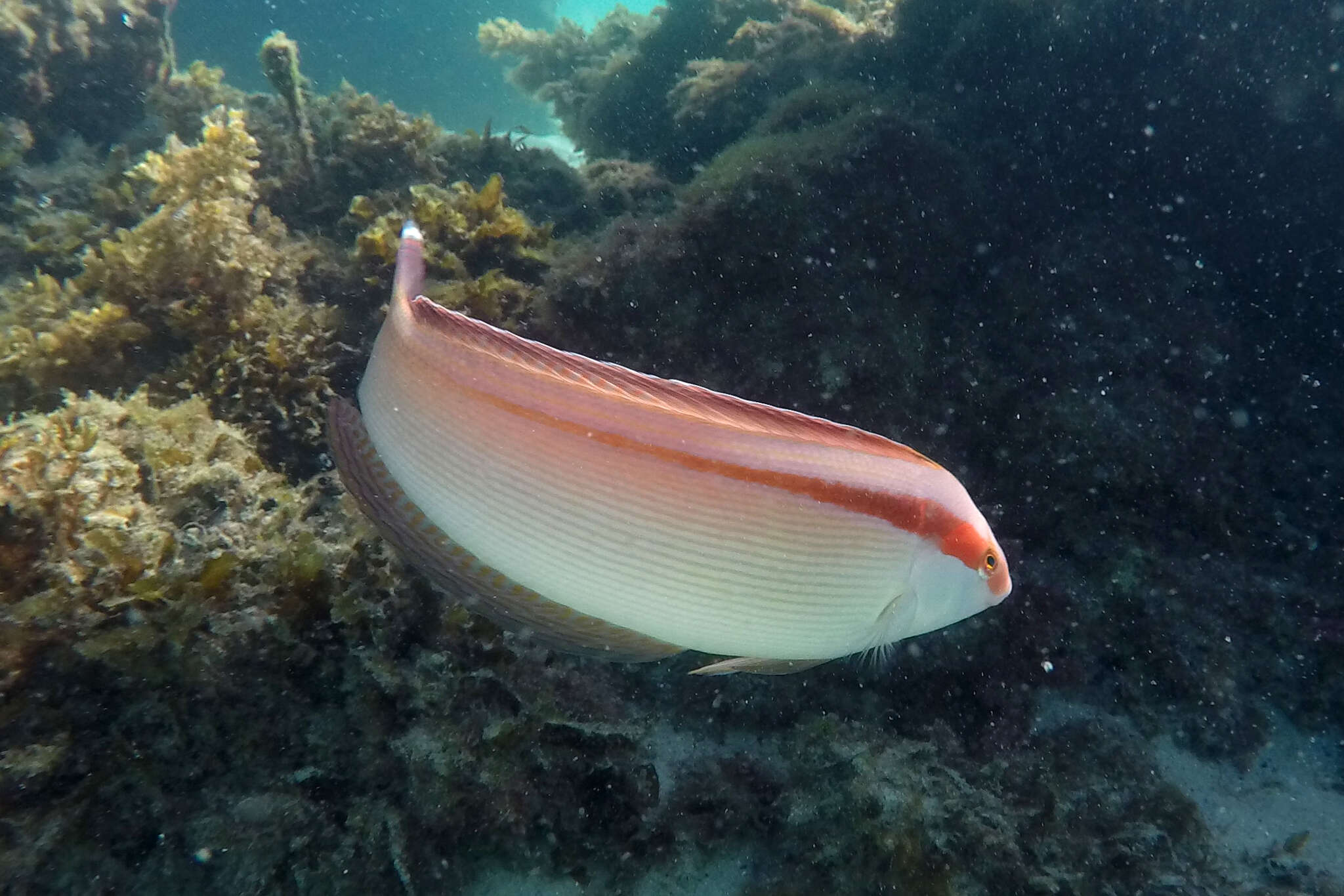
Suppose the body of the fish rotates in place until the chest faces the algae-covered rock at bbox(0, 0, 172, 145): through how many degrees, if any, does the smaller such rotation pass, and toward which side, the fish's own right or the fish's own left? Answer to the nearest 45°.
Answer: approximately 135° to the fish's own left

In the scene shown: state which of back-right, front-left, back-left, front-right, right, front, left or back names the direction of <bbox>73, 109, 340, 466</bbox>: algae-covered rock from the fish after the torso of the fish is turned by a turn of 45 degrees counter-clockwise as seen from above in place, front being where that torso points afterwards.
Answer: left

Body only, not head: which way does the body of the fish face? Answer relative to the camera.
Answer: to the viewer's right

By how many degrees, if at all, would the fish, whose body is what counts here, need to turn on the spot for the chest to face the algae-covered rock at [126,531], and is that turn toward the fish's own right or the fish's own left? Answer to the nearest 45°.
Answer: approximately 180°
